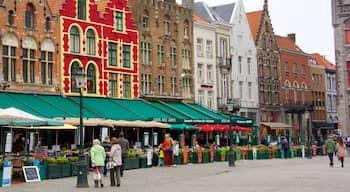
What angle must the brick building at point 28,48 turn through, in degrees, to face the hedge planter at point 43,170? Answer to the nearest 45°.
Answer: approximately 45° to its right

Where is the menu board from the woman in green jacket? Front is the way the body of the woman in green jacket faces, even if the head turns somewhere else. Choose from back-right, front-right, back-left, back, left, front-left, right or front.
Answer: front-left

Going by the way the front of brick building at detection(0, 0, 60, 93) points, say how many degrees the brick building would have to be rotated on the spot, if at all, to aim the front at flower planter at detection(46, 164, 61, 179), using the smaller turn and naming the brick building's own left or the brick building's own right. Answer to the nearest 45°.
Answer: approximately 45° to the brick building's own right

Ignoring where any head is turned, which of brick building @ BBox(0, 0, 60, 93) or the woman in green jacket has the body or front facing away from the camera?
the woman in green jacket

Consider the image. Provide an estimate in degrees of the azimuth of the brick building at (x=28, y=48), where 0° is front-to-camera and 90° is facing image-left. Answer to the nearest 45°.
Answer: approximately 315°

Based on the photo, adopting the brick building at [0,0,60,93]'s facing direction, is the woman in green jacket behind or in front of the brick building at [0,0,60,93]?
in front

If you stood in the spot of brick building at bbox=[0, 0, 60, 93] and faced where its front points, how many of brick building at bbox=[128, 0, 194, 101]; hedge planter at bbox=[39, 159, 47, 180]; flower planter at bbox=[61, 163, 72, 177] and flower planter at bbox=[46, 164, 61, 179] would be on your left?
1

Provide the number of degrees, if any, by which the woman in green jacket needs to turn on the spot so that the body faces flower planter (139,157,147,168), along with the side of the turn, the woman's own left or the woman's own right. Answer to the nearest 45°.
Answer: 0° — they already face it

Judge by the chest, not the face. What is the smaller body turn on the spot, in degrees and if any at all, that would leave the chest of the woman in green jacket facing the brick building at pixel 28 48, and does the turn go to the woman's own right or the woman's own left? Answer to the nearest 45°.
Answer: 0° — they already face it

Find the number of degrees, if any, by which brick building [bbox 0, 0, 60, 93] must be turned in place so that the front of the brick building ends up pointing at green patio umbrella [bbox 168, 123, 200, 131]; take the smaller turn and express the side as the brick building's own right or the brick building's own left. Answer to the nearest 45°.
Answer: approximately 45° to the brick building's own left

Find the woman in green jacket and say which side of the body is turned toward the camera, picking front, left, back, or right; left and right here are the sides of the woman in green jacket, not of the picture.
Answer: back

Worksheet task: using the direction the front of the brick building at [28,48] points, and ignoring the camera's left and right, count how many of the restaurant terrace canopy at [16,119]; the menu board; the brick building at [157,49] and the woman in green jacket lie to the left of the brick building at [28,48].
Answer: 1

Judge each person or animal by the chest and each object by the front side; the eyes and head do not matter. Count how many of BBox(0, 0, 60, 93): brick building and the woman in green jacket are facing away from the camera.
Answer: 1

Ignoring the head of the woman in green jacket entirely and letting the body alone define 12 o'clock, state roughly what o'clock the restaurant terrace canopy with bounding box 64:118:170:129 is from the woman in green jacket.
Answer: The restaurant terrace canopy is roughly at 12 o'clock from the woman in green jacket.
